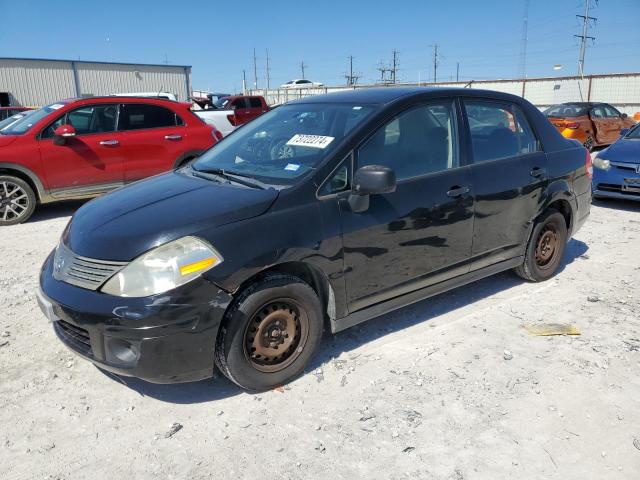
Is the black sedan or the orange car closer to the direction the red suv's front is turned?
the black sedan

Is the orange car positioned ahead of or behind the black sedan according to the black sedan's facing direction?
behind

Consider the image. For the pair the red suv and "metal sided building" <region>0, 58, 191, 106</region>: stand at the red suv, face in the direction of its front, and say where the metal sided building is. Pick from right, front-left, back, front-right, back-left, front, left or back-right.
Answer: back-right

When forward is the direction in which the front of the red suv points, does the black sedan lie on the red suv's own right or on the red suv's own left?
on the red suv's own left

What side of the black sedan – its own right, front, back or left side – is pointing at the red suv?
right

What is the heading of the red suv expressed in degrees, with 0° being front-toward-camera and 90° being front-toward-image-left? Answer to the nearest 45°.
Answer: approximately 45°
